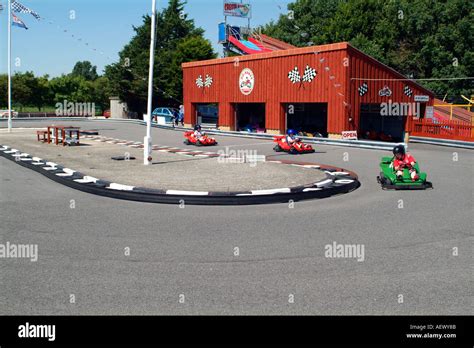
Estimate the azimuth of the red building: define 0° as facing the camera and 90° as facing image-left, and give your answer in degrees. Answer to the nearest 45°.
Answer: approximately 45°

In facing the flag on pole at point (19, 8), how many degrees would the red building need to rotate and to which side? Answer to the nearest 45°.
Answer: approximately 45° to its right

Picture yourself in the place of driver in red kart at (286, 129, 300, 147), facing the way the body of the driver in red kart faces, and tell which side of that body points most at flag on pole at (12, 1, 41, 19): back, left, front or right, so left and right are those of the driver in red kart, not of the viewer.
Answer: back

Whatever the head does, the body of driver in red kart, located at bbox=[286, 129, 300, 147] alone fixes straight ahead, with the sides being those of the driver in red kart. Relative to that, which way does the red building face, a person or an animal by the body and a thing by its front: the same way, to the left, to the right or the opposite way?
to the right
